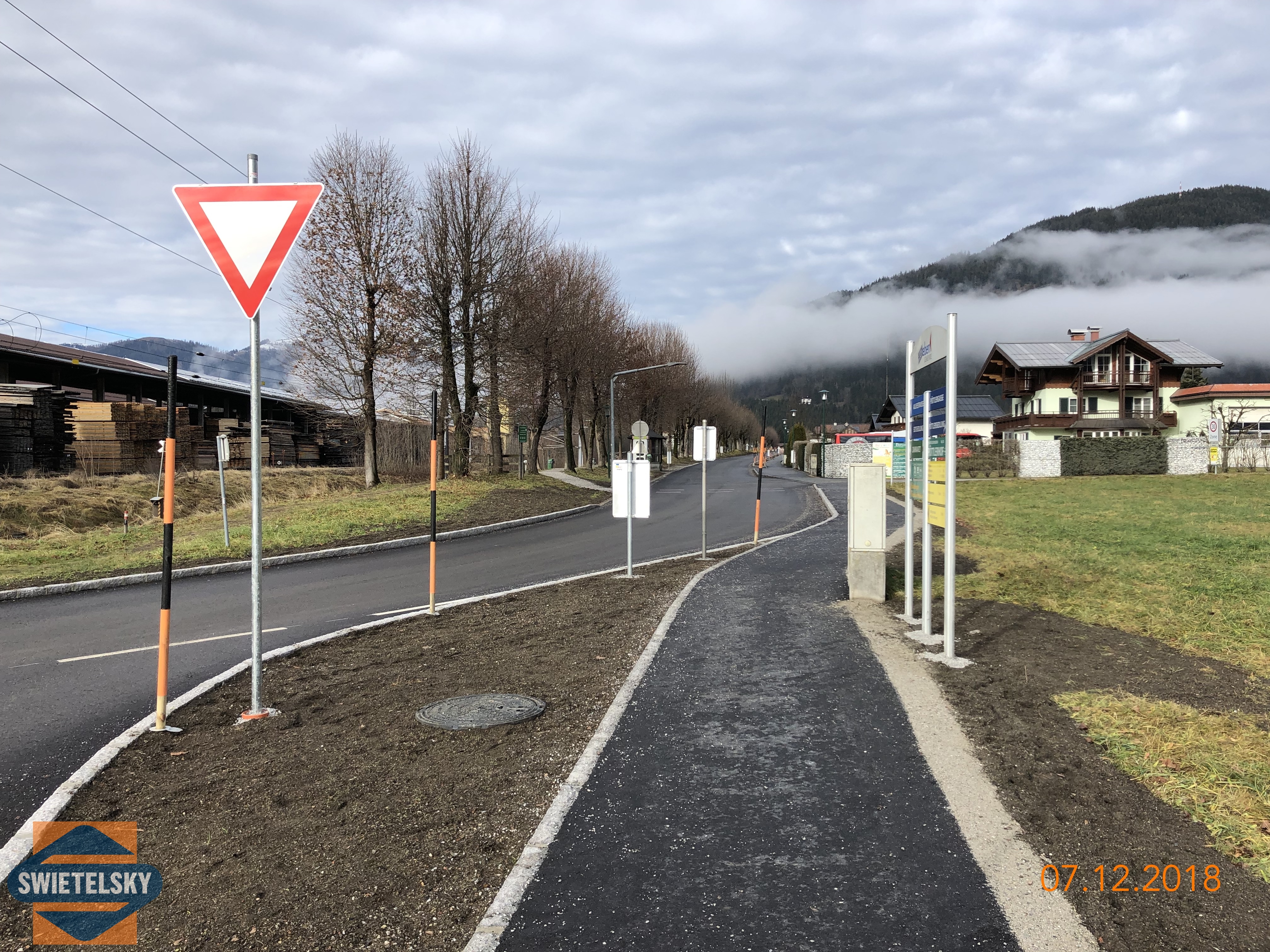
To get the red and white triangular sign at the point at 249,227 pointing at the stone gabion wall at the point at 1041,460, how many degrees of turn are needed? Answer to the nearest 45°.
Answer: approximately 135° to its left

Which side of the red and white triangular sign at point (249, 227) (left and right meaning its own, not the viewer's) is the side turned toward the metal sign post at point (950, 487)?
left

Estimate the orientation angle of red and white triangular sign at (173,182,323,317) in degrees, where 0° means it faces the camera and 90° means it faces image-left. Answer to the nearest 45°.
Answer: approximately 0°
